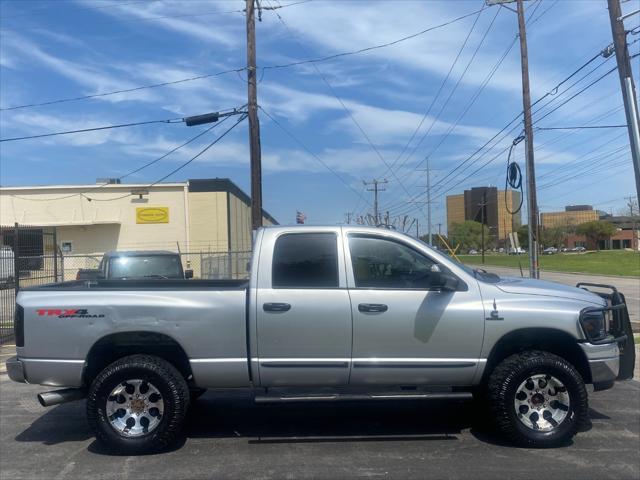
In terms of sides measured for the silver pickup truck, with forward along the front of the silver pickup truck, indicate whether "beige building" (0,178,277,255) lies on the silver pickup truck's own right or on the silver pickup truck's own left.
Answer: on the silver pickup truck's own left

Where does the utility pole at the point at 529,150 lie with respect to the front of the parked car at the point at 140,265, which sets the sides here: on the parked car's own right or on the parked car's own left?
on the parked car's own left

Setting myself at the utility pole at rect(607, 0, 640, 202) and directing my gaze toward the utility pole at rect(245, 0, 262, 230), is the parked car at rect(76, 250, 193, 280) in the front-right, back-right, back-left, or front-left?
front-left

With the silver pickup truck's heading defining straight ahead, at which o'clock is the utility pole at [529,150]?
The utility pole is roughly at 10 o'clock from the silver pickup truck.

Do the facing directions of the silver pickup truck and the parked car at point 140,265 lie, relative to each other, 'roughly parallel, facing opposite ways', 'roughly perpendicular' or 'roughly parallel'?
roughly perpendicular

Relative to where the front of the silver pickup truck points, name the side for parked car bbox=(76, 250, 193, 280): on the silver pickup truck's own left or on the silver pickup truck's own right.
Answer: on the silver pickup truck's own left

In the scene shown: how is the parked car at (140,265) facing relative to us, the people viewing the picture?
facing the viewer

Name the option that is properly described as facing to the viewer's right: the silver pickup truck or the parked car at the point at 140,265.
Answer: the silver pickup truck

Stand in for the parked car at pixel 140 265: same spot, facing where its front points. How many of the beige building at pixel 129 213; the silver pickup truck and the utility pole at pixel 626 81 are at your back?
1

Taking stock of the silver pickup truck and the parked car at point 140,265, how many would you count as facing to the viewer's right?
1

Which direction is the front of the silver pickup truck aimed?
to the viewer's right
